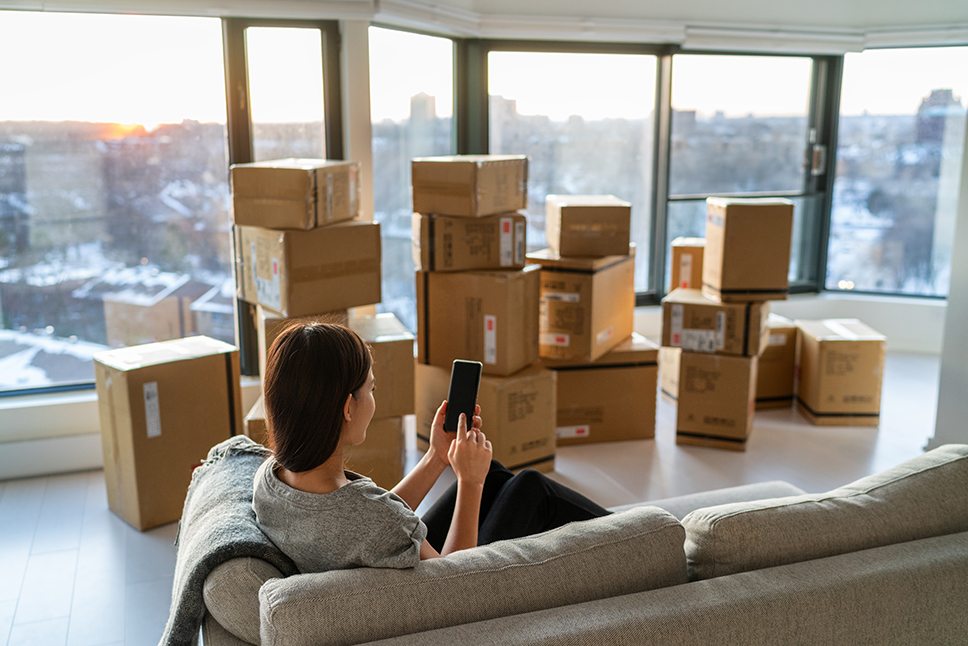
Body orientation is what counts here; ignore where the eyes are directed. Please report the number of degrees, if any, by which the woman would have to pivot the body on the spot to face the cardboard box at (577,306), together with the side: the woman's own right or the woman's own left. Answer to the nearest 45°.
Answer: approximately 45° to the woman's own left

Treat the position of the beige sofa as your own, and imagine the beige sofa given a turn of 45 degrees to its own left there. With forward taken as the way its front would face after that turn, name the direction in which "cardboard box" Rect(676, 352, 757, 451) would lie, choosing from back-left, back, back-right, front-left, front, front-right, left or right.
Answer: right

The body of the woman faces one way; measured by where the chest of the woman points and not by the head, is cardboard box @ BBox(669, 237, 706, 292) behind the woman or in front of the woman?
in front

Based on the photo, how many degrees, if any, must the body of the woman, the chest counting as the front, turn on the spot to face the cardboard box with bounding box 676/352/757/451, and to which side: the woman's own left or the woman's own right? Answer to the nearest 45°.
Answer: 0° — they already face it

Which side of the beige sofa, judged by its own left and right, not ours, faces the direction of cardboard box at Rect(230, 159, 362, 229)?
front

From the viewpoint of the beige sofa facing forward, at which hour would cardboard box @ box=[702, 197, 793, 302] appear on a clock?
The cardboard box is roughly at 2 o'clock from the beige sofa.

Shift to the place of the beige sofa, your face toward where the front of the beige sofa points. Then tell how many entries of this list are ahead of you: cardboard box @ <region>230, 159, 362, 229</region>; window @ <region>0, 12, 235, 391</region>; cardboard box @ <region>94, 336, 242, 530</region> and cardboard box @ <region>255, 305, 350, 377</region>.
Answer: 4

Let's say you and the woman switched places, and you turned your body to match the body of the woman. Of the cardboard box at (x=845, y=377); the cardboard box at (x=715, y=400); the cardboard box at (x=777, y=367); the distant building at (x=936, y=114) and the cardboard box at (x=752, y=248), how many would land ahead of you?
5

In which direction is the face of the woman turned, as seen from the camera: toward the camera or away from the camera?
away from the camera

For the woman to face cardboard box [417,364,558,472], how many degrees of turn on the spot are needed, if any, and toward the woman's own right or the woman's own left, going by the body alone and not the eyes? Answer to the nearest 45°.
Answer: approximately 45° to the woman's own left

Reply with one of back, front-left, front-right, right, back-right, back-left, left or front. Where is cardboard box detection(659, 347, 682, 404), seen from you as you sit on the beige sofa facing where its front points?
front-right

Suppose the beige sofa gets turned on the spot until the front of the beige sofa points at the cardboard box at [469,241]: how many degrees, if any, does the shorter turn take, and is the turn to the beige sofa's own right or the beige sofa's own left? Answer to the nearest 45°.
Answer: approximately 45° to the beige sofa's own right

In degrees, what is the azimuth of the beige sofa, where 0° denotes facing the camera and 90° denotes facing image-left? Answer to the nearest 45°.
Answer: approximately 135°

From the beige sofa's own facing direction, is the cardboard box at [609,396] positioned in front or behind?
in front

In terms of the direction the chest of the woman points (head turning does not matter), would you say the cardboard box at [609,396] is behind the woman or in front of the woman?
in front

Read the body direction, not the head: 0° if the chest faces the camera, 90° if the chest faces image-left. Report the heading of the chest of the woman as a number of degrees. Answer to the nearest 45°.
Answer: approximately 225°
